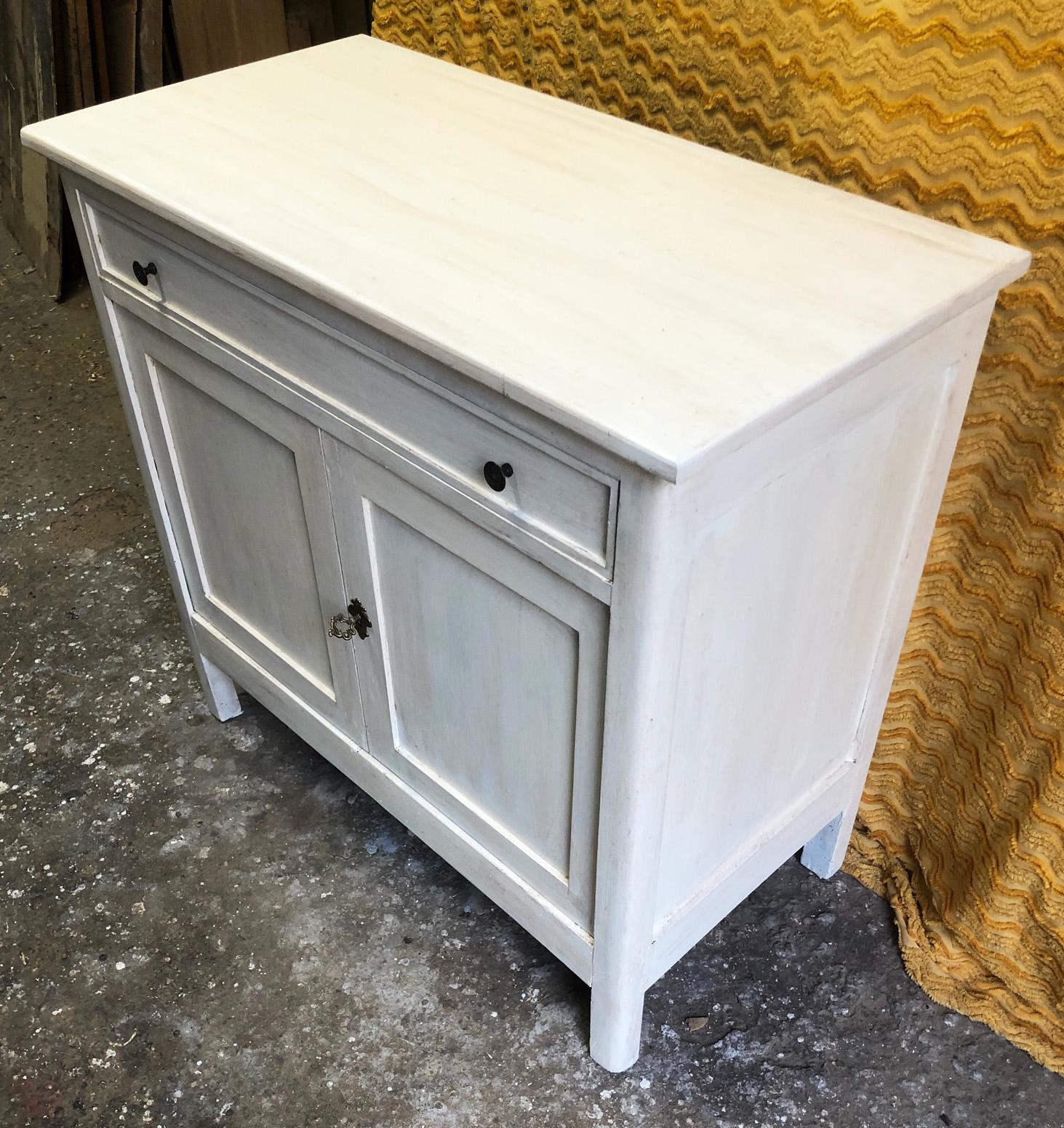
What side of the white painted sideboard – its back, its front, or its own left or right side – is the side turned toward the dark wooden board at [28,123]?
right

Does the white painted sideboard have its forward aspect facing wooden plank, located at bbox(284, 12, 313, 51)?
no

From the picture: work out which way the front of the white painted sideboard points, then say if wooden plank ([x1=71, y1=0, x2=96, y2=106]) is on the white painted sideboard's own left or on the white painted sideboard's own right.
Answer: on the white painted sideboard's own right

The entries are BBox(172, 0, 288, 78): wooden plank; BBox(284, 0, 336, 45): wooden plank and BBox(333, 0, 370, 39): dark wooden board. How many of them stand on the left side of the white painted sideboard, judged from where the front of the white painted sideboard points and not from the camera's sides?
0

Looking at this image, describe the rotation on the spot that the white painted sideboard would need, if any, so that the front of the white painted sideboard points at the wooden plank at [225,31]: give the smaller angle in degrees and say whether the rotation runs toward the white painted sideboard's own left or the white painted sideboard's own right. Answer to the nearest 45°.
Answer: approximately 135° to the white painted sideboard's own right

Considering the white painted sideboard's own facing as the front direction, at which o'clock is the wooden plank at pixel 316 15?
The wooden plank is roughly at 4 o'clock from the white painted sideboard.

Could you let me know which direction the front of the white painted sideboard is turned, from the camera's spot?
facing the viewer and to the left of the viewer

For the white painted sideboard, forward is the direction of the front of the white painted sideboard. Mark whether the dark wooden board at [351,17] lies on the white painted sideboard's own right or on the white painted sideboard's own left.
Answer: on the white painted sideboard's own right

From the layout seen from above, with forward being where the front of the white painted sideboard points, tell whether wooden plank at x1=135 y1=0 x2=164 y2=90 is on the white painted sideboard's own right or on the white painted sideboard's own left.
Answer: on the white painted sideboard's own right

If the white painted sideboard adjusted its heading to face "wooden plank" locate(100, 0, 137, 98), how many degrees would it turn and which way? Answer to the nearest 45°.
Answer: approximately 90° to its right

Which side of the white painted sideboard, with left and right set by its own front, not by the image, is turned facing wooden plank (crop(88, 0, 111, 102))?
right
